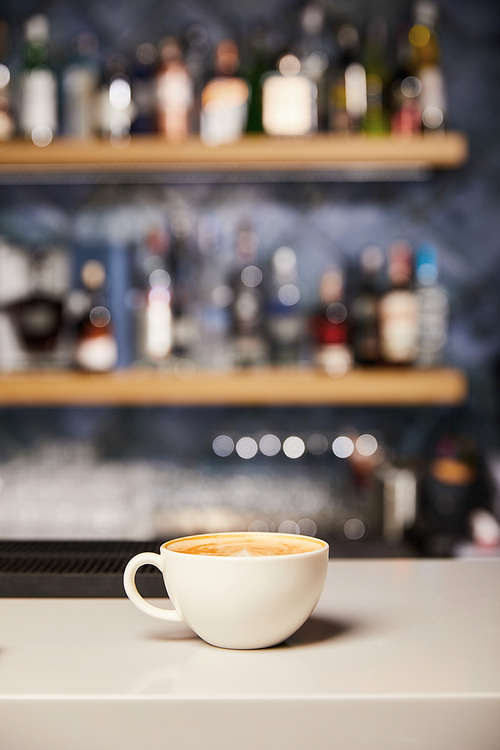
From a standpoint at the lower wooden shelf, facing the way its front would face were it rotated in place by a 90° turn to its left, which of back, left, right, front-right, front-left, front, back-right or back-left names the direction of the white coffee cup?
right

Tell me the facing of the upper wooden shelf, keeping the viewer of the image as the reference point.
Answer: facing the viewer

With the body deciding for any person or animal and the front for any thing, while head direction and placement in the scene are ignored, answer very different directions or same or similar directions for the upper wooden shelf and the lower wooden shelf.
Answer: same or similar directions

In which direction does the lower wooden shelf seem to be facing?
toward the camera

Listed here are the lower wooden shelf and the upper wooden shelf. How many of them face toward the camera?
2
